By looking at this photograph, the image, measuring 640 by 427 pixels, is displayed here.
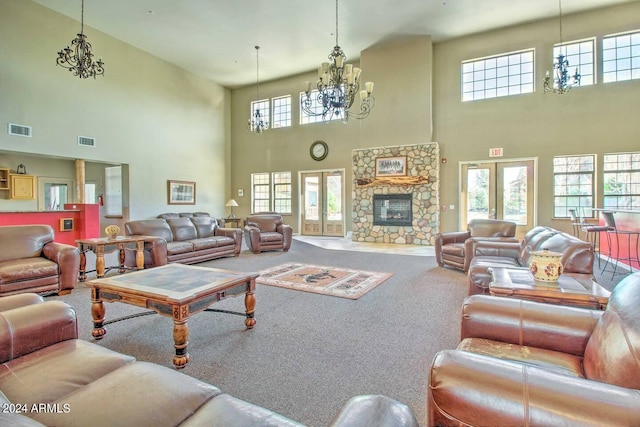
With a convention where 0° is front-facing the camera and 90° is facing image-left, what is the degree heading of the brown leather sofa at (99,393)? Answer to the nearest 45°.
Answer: approximately 225°

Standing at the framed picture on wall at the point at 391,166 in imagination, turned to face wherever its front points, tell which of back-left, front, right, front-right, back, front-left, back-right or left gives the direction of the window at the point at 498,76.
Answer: left

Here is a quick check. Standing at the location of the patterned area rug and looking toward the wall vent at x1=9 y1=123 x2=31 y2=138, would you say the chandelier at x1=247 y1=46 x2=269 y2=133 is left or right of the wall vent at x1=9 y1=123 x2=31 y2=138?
right

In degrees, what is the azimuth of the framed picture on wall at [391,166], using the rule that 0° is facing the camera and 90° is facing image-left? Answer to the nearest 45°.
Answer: approximately 0°

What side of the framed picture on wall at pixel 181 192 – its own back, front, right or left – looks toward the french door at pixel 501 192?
front

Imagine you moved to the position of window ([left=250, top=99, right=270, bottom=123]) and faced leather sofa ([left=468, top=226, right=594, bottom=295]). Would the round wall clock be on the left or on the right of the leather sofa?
left

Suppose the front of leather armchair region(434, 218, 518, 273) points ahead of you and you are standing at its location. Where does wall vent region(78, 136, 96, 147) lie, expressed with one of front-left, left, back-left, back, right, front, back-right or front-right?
front-right

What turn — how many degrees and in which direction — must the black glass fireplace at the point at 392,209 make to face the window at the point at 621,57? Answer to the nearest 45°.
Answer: approximately 90° to its left

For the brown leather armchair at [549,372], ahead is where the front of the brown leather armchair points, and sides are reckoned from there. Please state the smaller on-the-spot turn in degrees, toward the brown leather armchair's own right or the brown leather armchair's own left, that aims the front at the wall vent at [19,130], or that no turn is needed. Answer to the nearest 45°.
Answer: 0° — it already faces it

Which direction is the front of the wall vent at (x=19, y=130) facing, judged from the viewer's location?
facing the viewer and to the right of the viewer

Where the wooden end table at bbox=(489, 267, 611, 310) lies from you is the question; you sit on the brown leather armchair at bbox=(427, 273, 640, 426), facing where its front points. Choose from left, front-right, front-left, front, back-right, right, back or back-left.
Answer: right

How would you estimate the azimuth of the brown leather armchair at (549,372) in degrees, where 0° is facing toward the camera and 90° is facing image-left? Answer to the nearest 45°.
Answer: approximately 90°

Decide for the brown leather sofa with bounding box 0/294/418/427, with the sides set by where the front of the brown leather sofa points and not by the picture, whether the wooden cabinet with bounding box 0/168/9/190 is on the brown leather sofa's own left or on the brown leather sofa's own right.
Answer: on the brown leather sofa's own left

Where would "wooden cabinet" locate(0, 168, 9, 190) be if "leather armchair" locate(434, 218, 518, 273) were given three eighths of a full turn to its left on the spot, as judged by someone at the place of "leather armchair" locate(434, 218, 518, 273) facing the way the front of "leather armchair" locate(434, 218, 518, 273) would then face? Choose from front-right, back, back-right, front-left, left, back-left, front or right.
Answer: back

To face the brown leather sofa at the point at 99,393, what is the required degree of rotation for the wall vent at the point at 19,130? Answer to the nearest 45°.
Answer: approximately 45° to its right

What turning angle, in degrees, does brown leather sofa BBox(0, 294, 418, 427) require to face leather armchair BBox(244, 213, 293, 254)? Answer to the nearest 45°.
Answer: approximately 45° to its left

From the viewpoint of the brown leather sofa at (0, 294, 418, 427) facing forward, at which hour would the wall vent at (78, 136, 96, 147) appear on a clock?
The wall vent is roughly at 10 o'clock from the brown leather sofa.
